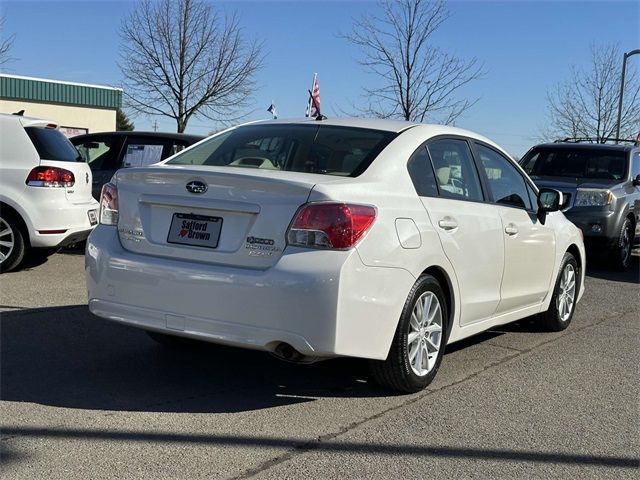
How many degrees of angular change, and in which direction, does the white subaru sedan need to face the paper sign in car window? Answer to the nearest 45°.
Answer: approximately 90° to its left

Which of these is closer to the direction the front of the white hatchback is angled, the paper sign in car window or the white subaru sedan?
the paper sign in car window

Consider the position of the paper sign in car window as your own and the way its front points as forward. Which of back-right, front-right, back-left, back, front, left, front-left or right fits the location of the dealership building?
back

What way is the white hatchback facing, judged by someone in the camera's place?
facing away from the viewer and to the left of the viewer

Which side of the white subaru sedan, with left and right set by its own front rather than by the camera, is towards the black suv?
left

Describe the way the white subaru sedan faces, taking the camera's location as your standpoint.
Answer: facing away from the viewer and to the right of the viewer

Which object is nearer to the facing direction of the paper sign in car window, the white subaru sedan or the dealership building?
the white subaru sedan

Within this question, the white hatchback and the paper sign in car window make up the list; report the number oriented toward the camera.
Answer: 1

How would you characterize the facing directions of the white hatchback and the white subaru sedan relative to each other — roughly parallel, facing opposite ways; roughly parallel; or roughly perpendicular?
roughly perpendicular
